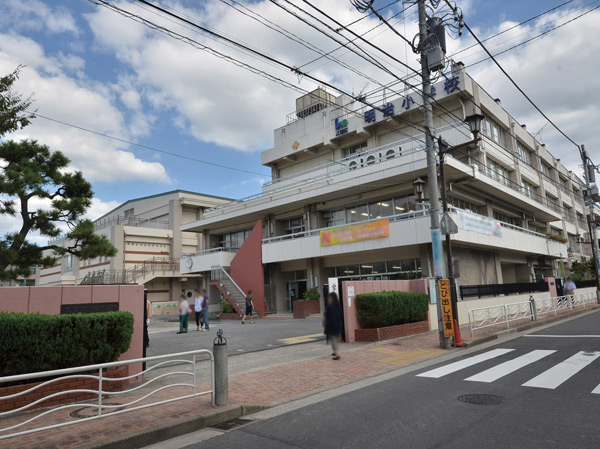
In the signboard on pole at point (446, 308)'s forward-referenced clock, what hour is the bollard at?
The bollard is roughly at 1 o'clock from the signboard on pole.

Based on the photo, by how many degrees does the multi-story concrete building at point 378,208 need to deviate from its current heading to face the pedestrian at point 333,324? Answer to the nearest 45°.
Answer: approximately 45° to its left

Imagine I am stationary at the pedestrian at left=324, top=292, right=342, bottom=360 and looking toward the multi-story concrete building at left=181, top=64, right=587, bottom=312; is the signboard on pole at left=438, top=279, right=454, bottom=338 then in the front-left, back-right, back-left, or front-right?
front-right

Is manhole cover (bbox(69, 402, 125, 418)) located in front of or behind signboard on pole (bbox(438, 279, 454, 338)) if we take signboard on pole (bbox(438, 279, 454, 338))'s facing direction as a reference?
in front

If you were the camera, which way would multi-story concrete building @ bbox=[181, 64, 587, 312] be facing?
facing the viewer and to the left of the viewer

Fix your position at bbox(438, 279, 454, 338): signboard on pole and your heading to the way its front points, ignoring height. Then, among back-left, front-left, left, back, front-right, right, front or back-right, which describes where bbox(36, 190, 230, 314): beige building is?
back-right

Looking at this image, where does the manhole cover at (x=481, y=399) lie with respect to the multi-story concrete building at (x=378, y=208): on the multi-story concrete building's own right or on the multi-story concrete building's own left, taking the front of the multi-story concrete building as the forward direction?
on the multi-story concrete building's own left

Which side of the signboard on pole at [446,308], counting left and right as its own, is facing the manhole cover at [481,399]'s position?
front

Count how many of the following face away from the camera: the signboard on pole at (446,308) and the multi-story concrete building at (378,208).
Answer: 0

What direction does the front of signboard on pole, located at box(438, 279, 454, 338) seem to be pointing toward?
toward the camera

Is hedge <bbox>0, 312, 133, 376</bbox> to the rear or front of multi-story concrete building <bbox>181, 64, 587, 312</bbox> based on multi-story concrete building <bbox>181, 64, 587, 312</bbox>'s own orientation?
to the front

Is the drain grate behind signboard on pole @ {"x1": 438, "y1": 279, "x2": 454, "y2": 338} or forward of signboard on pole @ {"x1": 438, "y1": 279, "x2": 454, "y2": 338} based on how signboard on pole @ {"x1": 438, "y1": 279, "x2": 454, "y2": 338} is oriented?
forward
